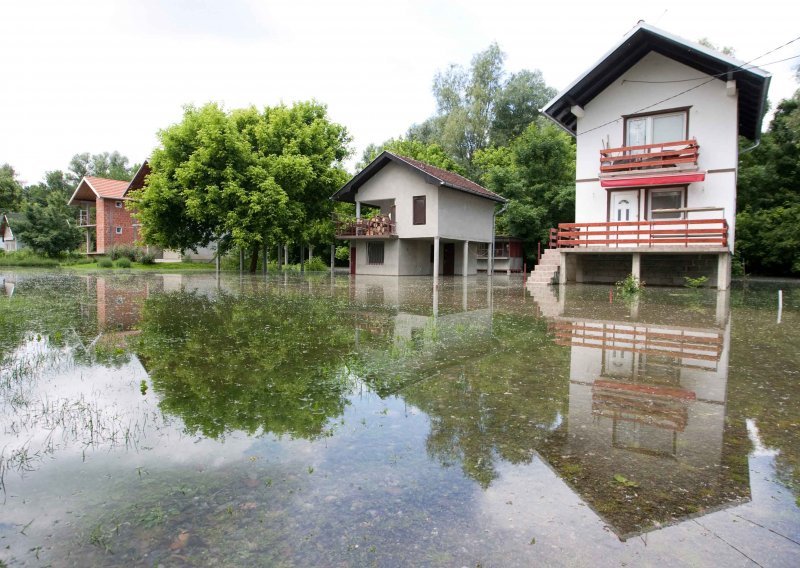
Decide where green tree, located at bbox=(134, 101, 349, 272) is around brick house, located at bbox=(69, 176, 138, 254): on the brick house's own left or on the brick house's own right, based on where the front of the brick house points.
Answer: on the brick house's own left

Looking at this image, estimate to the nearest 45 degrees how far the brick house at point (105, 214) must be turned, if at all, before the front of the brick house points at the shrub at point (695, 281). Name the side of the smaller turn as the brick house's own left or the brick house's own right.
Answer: approximately 90° to the brick house's own left

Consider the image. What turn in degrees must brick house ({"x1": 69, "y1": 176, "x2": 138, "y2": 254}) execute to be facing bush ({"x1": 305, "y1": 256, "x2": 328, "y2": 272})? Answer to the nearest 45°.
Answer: approximately 90° to its left

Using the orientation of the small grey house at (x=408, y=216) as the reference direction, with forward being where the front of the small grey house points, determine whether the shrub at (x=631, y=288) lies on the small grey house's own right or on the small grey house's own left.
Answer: on the small grey house's own left

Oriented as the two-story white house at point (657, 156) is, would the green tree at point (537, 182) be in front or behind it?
behind

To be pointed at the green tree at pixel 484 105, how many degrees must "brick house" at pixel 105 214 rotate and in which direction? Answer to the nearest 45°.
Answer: approximately 90° to its left

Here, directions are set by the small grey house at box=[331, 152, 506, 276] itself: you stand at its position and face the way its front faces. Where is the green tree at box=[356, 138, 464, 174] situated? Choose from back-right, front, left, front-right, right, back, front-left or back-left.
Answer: back-right

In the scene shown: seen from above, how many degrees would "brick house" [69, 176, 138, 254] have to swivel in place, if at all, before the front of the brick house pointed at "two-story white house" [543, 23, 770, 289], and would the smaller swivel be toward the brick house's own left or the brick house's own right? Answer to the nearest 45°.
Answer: approximately 90° to the brick house's own left

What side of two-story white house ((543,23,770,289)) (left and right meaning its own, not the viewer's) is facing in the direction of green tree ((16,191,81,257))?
right

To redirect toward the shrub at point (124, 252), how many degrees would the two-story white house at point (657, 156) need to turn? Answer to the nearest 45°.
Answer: approximately 90° to its right
